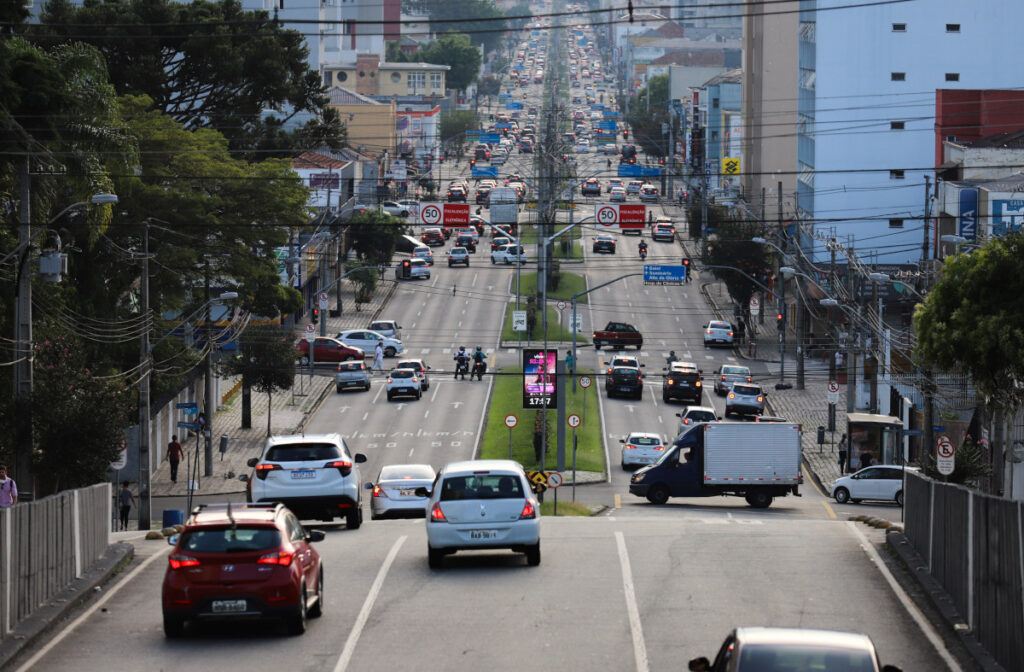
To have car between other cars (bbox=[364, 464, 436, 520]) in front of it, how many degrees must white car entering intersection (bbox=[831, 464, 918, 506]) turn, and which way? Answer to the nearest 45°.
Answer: approximately 45° to its left

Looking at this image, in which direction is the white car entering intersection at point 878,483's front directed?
to the viewer's left

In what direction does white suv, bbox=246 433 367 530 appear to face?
away from the camera

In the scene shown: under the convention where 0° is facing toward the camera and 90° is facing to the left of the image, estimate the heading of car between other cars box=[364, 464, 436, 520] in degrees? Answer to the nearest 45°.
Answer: approximately 180°

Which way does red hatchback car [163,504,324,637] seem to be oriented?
away from the camera

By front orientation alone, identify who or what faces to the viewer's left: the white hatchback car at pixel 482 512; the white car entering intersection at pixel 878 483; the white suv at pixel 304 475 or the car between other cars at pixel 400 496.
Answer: the white car entering intersection

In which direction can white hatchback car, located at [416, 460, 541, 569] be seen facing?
away from the camera

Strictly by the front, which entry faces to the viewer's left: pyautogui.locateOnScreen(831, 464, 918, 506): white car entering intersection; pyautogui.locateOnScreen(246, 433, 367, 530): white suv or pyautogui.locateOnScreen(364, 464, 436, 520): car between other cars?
the white car entering intersection

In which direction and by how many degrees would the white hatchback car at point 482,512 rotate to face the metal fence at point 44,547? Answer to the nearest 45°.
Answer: approximately 135° to its left

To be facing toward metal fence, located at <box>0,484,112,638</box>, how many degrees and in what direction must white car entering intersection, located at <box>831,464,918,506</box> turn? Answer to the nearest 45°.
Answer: approximately 90° to its left
